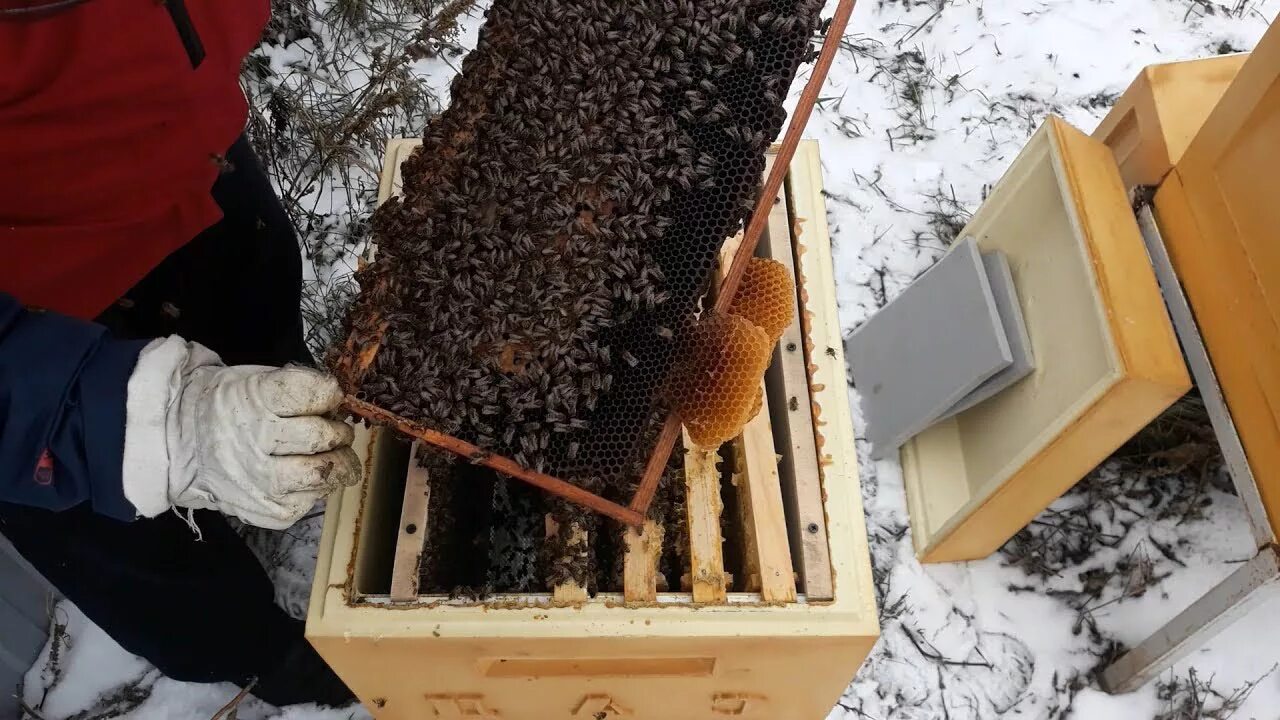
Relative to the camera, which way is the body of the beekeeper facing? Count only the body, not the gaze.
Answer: to the viewer's right

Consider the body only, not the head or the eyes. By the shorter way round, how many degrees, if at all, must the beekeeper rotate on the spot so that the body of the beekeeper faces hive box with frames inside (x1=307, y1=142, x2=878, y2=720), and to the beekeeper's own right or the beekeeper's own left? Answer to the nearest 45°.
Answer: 0° — they already face it

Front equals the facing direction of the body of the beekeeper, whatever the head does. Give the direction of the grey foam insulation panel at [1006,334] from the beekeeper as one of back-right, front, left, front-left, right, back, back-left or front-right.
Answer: front

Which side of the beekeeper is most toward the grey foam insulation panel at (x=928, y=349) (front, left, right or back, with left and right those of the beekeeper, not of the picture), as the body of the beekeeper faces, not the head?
front

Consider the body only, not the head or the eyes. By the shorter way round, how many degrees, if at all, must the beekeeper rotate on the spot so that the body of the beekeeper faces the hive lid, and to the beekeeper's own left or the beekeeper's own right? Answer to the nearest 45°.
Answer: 0° — they already face it

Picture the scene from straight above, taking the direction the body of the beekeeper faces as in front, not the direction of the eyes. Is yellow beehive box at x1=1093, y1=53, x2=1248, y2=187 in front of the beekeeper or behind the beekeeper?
in front

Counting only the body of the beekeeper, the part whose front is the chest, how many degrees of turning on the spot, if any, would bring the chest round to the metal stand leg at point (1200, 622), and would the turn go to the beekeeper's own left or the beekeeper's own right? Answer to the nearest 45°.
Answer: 0° — they already face it
